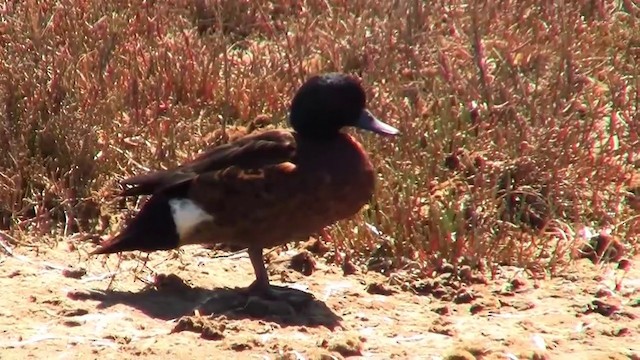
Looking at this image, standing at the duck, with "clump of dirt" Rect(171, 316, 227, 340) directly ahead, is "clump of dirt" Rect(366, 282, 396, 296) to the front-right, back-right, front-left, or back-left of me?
back-left

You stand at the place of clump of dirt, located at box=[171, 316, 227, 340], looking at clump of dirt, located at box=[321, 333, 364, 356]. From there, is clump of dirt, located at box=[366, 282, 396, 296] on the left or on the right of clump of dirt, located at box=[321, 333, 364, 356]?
left

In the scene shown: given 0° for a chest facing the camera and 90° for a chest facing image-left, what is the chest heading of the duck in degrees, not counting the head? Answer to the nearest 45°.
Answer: approximately 270°

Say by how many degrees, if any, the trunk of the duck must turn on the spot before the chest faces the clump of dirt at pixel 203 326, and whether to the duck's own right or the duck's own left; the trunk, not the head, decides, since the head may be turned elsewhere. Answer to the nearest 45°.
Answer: approximately 135° to the duck's own right
